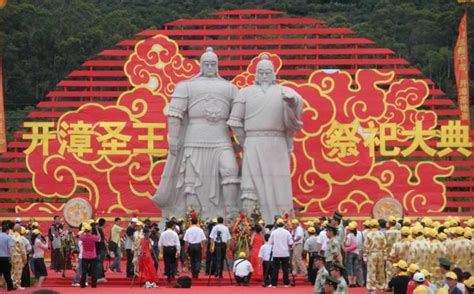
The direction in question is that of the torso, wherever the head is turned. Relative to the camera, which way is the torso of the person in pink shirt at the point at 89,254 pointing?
away from the camera

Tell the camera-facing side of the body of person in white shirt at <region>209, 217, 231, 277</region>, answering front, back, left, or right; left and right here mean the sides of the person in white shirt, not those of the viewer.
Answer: back

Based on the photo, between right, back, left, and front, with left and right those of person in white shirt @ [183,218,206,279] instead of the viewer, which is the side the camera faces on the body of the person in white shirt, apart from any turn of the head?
back

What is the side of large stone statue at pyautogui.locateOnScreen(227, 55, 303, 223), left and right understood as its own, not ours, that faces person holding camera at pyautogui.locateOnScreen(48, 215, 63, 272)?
right

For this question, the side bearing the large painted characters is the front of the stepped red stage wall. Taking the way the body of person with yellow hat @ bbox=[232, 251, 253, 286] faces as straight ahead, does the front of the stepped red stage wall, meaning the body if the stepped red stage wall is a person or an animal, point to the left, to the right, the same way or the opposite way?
the opposite way

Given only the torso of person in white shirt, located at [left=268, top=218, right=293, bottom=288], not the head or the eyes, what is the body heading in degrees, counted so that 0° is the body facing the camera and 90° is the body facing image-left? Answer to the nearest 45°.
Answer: approximately 180°
